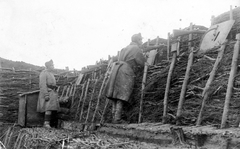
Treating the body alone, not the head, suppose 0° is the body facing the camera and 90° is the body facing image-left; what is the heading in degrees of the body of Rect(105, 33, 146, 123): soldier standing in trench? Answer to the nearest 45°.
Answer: approximately 225°

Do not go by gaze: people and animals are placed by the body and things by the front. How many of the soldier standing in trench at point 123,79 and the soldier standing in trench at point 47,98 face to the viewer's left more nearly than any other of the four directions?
0

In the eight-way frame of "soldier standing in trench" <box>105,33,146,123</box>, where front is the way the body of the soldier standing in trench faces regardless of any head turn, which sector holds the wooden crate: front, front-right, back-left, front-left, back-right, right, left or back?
left

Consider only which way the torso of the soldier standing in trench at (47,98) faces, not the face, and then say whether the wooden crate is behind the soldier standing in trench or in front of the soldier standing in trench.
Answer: behind

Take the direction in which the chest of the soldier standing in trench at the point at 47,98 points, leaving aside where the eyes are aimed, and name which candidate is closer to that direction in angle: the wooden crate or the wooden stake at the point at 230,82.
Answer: the wooden stake

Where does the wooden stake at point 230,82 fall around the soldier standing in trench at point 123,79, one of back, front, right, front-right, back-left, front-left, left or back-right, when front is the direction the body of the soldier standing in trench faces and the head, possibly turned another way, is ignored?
right

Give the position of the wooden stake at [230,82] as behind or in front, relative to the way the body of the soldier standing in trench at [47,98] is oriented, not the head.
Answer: in front

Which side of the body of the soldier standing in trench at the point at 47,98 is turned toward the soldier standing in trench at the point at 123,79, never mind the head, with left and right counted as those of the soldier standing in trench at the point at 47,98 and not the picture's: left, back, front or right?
front

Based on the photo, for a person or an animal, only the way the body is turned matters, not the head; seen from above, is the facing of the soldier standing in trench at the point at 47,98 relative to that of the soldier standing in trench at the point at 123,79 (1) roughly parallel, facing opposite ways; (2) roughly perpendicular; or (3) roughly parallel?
roughly perpendicular

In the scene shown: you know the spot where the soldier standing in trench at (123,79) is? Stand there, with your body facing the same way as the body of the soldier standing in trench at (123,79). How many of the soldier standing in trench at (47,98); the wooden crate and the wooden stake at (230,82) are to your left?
2

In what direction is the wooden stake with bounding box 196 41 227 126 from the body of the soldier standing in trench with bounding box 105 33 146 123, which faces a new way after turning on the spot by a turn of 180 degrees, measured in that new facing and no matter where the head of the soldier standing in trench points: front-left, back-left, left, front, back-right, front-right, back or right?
left
